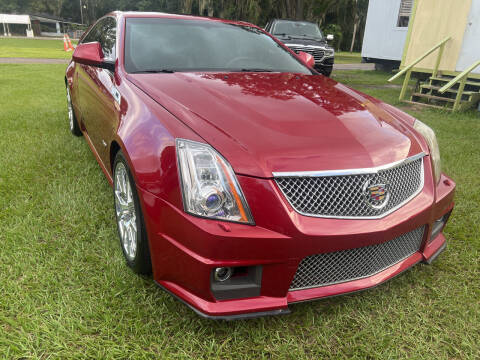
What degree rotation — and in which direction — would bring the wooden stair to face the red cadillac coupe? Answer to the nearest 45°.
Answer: approximately 45° to its left

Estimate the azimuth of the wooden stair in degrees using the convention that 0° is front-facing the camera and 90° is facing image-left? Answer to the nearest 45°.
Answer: approximately 45°

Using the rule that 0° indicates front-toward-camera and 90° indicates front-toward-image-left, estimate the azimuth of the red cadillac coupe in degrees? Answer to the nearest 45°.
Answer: approximately 315°

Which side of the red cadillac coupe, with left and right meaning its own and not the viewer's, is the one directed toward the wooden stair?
left

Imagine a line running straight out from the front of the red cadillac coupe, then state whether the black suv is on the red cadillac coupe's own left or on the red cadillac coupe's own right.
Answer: on the red cadillac coupe's own left

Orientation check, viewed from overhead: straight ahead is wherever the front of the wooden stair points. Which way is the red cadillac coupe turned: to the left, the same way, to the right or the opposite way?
to the left
